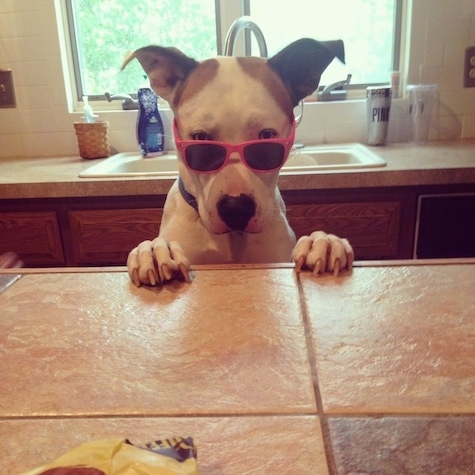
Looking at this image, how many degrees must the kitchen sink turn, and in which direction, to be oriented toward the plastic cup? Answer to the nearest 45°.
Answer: approximately 90° to its left

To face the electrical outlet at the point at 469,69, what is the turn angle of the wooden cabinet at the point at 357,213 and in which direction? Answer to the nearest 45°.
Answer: approximately 135° to its left

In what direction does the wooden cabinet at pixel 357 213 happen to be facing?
toward the camera

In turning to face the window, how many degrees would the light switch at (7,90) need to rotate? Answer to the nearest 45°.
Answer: approximately 90° to its left

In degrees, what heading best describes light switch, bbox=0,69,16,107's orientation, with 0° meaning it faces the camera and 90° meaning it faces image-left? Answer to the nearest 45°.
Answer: approximately 0°

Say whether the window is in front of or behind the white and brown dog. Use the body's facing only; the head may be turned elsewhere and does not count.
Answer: behind

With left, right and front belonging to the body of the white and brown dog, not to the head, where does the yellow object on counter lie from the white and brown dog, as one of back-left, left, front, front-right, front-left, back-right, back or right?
front

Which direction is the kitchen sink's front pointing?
toward the camera

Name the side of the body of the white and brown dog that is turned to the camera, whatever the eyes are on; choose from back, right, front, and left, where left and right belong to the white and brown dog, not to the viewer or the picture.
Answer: front

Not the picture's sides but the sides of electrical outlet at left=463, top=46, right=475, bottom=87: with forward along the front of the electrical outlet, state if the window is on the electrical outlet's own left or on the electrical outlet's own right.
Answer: on the electrical outlet's own right
